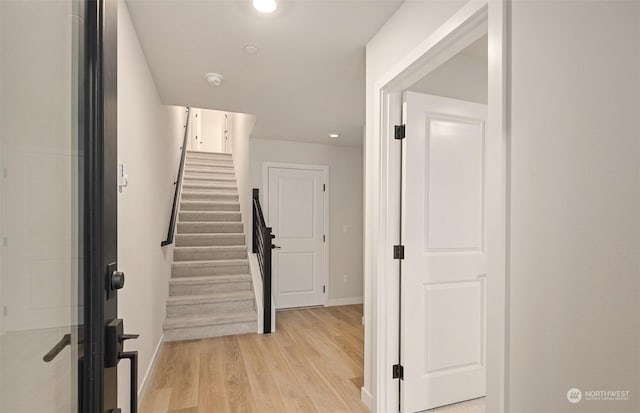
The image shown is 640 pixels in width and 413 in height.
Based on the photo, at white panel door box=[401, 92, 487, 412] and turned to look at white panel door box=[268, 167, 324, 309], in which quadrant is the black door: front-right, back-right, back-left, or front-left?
back-left

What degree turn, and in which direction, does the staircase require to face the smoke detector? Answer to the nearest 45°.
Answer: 0° — it already faces it

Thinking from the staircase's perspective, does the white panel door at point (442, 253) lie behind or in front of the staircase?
in front

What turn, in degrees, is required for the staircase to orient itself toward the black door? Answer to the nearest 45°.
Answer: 0° — it already faces it

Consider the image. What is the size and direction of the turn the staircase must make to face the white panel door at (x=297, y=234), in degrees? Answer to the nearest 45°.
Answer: approximately 90° to its left

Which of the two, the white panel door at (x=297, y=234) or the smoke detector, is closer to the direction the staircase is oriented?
the smoke detector

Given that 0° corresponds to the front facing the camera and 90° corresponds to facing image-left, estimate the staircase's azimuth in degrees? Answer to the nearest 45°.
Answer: approximately 0°
